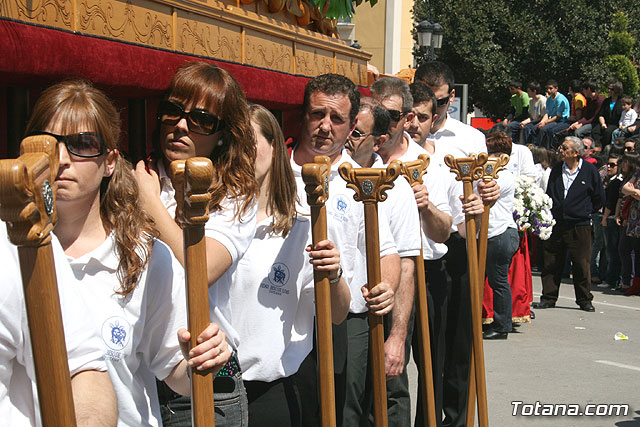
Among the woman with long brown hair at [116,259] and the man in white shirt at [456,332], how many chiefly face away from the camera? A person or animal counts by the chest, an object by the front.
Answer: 0

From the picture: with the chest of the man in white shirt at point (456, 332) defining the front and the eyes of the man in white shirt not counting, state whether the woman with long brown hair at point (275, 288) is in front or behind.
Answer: in front

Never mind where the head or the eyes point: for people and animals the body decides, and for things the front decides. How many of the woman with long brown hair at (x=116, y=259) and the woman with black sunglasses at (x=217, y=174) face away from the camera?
0
